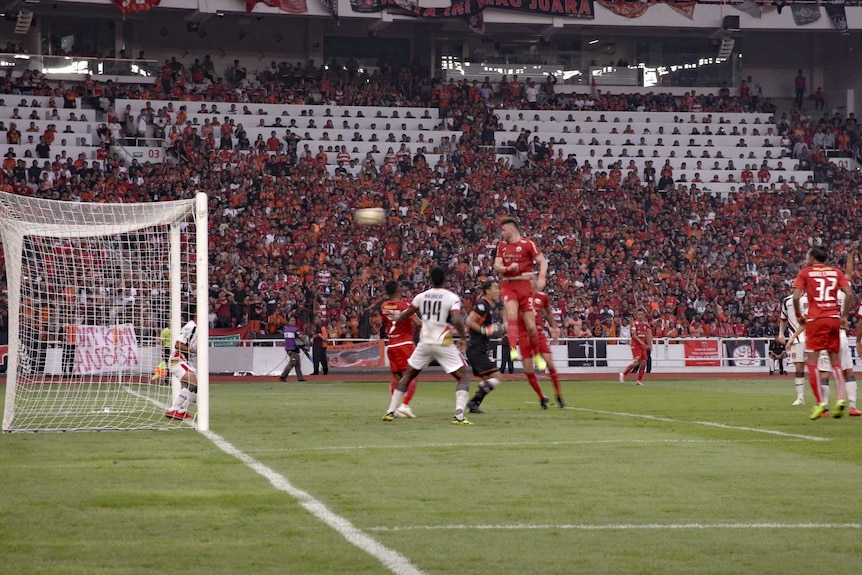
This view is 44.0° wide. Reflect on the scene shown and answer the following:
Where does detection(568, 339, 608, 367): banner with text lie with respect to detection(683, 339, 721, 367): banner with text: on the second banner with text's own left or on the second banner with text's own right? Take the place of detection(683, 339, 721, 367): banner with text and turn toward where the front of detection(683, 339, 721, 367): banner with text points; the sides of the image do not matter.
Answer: on the second banner with text's own right

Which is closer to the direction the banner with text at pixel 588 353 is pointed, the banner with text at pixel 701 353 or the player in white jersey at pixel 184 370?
the player in white jersey

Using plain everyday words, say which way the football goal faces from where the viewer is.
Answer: facing to the right of the viewer

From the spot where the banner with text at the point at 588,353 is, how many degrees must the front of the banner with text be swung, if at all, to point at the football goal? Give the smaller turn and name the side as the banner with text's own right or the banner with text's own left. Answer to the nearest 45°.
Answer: approximately 45° to the banner with text's own right

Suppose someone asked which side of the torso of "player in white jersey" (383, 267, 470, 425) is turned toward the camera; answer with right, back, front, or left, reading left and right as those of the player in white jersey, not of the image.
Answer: back

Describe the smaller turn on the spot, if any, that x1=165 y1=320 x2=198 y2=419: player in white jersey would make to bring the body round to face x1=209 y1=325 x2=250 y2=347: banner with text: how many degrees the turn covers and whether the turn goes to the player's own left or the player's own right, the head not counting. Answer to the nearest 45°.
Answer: approximately 90° to the player's own left

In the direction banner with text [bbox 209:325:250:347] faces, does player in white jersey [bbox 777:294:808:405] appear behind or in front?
in front

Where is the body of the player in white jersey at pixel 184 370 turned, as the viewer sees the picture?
to the viewer's right

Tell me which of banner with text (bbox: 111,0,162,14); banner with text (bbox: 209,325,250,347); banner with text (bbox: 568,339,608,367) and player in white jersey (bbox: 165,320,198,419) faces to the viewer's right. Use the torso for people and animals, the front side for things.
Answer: the player in white jersey

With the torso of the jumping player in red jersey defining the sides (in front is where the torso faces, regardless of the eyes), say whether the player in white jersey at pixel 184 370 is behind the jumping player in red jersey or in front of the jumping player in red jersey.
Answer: in front
